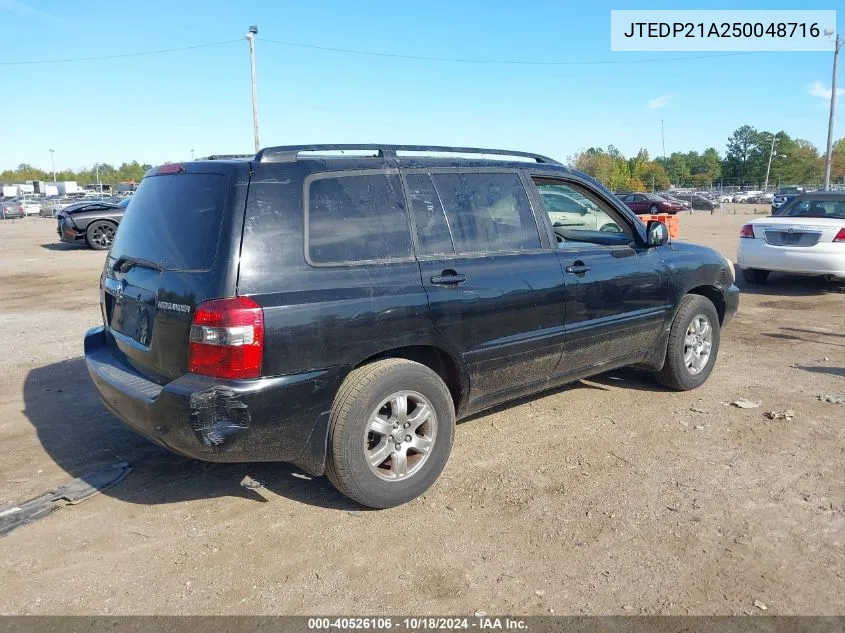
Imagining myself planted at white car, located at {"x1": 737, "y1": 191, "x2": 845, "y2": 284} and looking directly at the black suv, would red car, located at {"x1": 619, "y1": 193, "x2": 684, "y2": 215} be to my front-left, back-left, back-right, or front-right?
back-right

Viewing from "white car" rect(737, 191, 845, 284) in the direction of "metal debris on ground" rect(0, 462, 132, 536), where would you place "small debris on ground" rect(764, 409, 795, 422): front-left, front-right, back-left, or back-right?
front-left

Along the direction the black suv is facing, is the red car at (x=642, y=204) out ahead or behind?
ahead

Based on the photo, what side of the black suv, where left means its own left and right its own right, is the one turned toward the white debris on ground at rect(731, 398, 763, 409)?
front

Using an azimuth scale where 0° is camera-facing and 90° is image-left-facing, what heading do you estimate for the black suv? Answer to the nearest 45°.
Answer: approximately 225°

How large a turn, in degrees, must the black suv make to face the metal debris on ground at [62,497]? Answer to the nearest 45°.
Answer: approximately 135° to its left

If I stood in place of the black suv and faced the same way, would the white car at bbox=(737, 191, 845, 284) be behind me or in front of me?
in front
